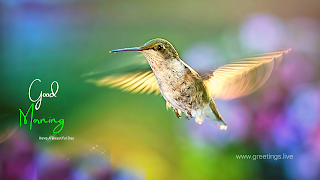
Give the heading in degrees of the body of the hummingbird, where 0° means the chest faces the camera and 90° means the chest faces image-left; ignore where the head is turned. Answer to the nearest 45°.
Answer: approximately 45°
